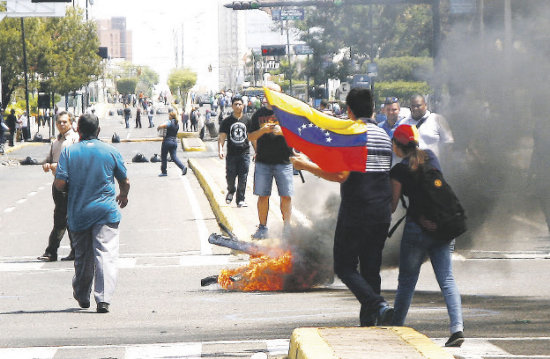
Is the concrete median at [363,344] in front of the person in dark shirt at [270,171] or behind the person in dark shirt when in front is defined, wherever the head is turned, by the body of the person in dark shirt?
in front

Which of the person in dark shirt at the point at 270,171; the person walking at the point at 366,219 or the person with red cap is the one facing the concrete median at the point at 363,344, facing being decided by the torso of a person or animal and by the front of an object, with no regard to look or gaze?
the person in dark shirt

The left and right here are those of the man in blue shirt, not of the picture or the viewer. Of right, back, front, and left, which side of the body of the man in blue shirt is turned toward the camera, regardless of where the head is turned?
back

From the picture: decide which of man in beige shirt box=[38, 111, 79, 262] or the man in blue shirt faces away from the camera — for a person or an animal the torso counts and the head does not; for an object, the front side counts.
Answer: the man in blue shirt

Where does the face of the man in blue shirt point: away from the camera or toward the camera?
away from the camera

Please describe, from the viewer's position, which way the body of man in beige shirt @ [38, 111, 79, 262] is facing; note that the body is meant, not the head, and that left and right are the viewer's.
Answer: facing the viewer and to the left of the viewer

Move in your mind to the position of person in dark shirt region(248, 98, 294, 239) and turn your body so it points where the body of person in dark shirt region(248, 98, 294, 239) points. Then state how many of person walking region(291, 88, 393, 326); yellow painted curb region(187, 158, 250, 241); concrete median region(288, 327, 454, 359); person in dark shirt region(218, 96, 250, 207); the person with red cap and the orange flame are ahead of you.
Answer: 4

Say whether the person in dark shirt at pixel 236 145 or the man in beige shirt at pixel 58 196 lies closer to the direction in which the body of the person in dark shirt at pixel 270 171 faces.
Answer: the man in beige shirt

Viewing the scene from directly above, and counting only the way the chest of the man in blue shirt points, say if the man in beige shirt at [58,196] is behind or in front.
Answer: in front

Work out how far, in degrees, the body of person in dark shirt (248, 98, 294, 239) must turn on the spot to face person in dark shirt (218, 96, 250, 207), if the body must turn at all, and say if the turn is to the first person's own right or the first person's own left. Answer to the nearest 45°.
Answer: approximately 180°

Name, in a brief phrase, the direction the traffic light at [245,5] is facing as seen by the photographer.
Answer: facing the viewer

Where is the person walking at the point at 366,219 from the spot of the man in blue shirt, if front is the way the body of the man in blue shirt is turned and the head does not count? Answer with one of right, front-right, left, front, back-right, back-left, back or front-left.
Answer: back-right

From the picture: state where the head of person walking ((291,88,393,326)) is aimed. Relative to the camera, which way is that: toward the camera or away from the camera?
away from the camera

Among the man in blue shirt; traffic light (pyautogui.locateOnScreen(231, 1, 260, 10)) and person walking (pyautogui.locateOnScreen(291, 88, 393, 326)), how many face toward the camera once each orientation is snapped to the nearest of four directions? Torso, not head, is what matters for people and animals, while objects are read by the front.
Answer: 1

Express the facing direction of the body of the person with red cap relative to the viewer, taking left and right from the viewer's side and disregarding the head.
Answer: facing away from the viewer and to the left of the viewer

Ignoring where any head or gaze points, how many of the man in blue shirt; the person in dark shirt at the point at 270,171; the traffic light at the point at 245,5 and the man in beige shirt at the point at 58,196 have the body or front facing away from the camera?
1

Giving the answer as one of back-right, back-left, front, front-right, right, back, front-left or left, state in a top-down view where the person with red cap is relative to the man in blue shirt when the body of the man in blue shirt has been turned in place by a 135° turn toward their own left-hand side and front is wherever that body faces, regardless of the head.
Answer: left

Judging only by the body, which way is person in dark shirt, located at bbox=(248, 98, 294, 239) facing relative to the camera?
toward the camera

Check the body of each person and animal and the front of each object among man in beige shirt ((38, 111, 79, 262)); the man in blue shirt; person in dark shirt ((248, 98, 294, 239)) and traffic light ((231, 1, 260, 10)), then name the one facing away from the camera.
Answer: the man in blue shirt
